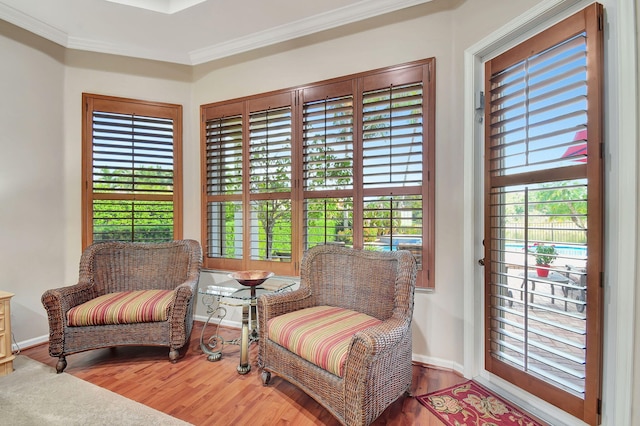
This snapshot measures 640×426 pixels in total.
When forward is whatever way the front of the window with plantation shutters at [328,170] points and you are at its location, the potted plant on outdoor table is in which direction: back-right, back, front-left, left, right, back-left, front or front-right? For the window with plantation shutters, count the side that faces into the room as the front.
left

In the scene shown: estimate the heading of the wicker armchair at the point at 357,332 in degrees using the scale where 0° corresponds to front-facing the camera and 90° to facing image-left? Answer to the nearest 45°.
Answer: approximately 45°

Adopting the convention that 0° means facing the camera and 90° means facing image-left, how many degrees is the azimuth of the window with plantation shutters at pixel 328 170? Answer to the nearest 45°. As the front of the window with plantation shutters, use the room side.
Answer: approximately 45°

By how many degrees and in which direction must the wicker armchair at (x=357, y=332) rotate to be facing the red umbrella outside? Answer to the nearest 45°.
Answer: approximately 135° to its left

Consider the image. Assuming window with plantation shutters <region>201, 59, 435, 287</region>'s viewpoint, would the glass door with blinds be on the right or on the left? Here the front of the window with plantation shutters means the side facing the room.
on its left

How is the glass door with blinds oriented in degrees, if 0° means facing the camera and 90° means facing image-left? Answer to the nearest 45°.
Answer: approximately 45°

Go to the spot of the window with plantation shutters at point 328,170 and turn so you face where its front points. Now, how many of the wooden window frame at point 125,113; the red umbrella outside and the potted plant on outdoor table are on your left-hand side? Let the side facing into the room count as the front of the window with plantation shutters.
2
